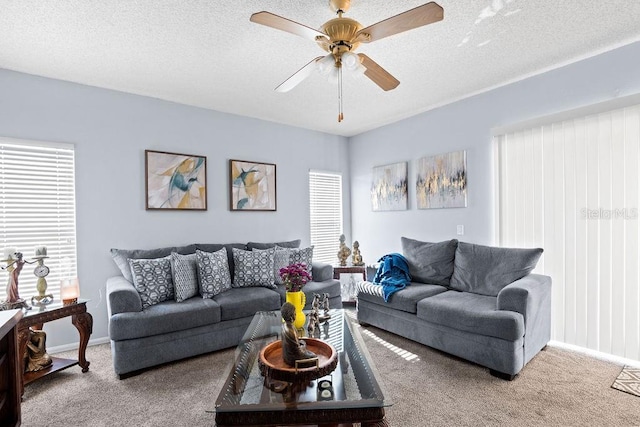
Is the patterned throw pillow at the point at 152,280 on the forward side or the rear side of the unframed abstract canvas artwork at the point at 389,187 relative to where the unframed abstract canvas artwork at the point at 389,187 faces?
on the forward side

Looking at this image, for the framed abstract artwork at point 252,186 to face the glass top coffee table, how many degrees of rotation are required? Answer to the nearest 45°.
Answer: approximately 45° to its right

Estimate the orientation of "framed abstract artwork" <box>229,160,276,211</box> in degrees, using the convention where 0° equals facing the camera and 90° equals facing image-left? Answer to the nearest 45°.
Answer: approximately 315°

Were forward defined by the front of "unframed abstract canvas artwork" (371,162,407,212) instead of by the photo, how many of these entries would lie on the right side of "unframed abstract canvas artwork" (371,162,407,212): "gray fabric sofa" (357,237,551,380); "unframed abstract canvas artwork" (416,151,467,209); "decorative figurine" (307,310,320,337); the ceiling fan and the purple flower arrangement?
0

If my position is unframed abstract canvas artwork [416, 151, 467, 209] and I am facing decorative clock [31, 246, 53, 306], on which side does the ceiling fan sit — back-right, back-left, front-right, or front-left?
front-left

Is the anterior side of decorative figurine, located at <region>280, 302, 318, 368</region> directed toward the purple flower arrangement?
no

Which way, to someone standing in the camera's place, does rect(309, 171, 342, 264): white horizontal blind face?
facing the viewer and to the right of the viewer

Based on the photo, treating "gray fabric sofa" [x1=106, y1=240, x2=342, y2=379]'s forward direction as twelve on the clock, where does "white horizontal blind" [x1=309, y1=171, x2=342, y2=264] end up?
The white horizontal blind is roughly at 9 o'clock from the gray fabric sofa.

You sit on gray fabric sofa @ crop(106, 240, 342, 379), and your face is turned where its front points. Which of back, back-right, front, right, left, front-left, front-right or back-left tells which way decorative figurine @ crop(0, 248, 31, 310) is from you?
back-right

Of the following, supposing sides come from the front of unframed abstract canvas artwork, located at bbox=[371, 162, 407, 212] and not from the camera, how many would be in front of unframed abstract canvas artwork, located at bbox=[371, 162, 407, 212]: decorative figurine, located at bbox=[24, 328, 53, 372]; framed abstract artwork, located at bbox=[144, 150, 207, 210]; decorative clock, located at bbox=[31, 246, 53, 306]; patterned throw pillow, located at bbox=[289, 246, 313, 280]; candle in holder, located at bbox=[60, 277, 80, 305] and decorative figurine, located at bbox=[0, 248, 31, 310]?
6

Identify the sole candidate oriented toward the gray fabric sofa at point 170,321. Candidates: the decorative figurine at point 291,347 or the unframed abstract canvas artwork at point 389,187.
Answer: the unframed abstract canvas artwork

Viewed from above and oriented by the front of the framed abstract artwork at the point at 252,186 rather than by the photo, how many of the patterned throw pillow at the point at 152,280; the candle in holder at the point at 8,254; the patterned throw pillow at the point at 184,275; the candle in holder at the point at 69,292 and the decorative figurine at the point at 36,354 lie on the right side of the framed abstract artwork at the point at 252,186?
5

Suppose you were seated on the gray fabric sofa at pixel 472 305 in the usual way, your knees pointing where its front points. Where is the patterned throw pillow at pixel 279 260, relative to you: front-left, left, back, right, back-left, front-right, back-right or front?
front-right

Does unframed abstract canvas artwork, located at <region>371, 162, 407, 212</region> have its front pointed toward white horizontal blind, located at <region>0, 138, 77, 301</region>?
yes

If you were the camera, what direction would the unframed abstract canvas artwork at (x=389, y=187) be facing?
facing the viewer and to the left of the viewer

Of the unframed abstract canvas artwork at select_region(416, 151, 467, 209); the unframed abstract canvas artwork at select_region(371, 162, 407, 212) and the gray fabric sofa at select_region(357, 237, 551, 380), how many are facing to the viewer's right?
0

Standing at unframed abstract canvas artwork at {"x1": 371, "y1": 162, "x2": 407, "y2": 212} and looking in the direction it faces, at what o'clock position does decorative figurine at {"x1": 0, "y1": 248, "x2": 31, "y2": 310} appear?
The decorative figurine is roughly at 12 o'clock from the unframed abstract canvas artwork.
